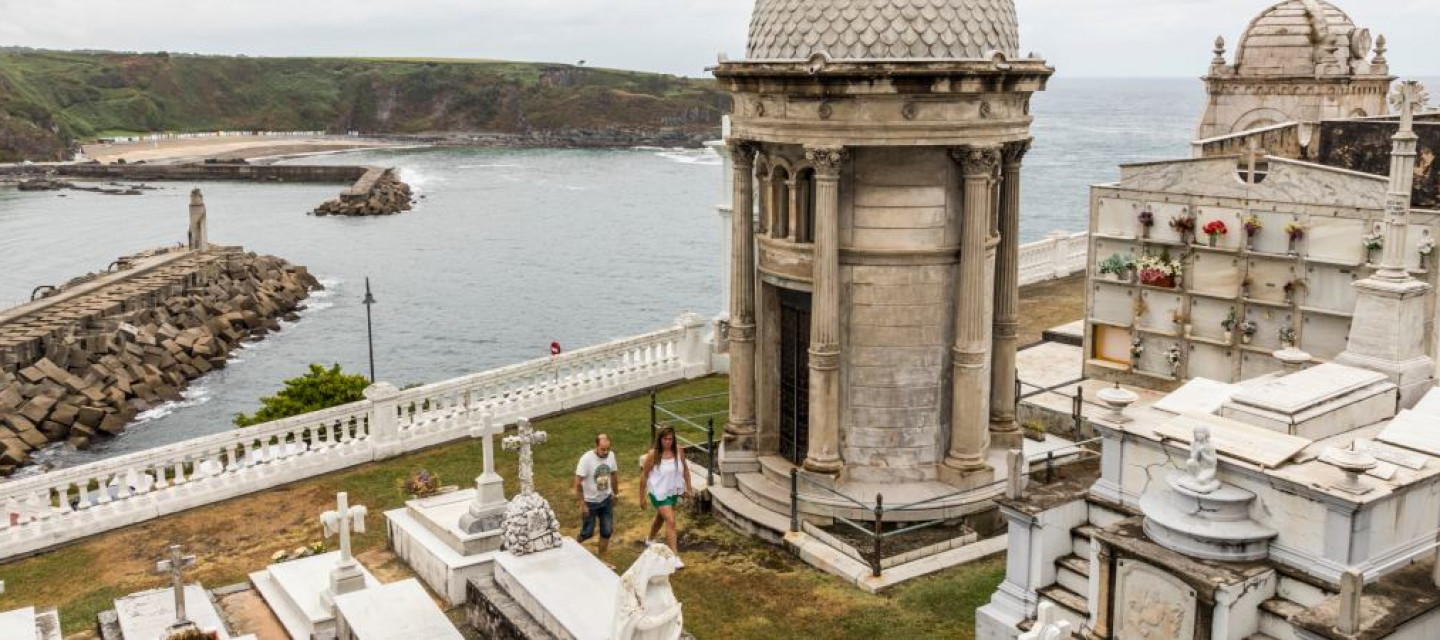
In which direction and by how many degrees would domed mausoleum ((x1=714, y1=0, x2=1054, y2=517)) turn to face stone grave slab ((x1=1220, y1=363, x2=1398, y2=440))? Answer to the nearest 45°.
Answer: approximately 90° to its left

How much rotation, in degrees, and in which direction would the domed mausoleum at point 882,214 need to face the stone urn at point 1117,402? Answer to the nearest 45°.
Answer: approximately 90° to its left

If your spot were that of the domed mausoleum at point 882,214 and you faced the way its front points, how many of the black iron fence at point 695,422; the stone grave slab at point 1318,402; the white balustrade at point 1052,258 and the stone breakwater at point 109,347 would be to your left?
1

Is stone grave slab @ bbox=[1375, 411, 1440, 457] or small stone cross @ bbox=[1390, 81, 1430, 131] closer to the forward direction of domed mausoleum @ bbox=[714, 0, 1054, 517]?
the stone grave slab

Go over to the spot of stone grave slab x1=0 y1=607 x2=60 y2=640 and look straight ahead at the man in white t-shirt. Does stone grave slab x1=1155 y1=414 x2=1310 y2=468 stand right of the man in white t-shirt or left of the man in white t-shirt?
right

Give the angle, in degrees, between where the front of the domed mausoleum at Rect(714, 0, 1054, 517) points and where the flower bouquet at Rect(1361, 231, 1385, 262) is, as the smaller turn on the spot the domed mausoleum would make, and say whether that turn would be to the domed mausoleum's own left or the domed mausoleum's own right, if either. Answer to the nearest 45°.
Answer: approximately 135° to the domed mausoleum's own left

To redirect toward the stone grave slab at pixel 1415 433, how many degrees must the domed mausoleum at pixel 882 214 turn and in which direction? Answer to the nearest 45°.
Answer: approximately 90° to its left

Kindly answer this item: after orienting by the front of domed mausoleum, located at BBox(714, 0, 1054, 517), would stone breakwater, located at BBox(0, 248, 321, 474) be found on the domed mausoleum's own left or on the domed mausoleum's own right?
on the domed mausoleum's own right

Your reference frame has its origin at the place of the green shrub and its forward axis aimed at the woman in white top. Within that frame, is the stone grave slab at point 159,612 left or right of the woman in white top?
right

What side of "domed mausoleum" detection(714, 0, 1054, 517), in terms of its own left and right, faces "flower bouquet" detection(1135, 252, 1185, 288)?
back

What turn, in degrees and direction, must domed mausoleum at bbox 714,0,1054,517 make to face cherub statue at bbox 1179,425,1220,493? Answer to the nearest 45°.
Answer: approximately 90° to its left

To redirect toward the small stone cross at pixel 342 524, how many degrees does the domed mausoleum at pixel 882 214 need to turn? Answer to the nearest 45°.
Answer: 0° — it already faces it

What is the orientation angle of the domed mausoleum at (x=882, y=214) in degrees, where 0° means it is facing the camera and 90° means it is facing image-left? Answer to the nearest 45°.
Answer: approximately 45°

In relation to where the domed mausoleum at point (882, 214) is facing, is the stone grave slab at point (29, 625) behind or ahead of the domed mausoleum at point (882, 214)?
ahead

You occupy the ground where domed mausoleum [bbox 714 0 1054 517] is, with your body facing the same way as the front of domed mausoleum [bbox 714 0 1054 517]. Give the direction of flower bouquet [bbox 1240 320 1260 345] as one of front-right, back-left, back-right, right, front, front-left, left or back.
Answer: back
